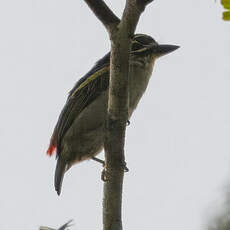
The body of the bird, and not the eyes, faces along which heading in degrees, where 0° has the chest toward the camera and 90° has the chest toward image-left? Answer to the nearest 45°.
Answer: approximately 270°
